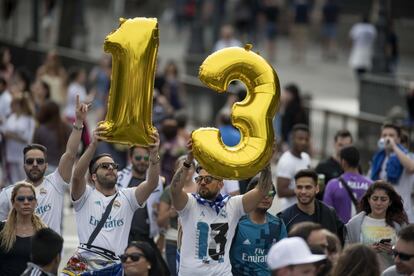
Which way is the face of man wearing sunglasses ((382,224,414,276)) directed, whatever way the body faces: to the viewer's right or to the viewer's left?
to the viewer's left

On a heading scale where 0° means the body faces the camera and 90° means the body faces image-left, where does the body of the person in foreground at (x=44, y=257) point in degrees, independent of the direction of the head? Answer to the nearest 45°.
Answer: approximately 225°

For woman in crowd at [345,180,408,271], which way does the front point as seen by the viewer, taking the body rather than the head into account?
toward the camera

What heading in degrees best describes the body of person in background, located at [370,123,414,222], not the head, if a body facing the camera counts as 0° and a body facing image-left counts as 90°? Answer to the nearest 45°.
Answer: approximately 45°

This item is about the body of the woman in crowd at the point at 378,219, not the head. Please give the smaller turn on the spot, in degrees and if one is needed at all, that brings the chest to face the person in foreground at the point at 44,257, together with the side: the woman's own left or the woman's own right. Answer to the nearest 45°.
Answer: approximately 45° to the woman's own right

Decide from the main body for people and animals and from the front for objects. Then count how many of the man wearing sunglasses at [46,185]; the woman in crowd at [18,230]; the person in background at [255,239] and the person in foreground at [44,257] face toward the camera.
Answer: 3

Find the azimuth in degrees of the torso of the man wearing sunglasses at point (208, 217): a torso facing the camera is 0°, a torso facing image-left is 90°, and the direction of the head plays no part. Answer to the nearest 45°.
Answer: approximately 0°

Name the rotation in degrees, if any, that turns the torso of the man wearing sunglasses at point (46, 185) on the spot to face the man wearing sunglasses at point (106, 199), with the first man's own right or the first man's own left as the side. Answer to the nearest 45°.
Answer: approximately 45° to the first man's own left

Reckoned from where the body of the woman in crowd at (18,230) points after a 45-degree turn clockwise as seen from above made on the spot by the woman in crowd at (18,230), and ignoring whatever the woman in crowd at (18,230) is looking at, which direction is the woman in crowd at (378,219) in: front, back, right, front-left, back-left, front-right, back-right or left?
back-left

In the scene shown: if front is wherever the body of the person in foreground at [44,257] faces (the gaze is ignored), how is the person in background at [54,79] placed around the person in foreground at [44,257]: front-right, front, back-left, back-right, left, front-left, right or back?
front-left

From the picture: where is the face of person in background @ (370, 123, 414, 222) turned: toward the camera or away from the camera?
toward the camera

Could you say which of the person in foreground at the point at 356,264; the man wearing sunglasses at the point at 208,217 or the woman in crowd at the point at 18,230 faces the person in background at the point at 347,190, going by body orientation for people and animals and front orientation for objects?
the person in foreground at the point at 356,264

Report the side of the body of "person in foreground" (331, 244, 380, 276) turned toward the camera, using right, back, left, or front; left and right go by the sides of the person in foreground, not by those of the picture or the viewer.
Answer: back

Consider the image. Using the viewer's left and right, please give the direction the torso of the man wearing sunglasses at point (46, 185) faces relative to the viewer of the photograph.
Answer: facing the viewer
